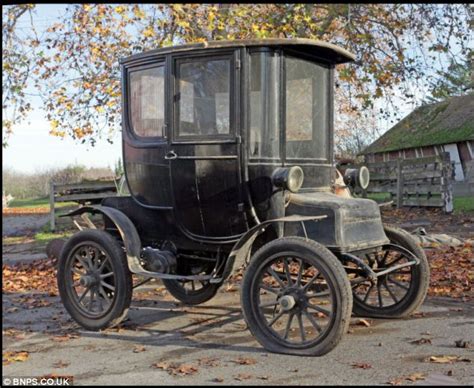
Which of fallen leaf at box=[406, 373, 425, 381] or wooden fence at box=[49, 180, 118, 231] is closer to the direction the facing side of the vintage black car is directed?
the fallen leaf

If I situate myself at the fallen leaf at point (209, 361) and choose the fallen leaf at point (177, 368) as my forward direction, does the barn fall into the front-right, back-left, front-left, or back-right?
back-right

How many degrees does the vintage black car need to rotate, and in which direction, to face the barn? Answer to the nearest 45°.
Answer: approximately 135° to its left

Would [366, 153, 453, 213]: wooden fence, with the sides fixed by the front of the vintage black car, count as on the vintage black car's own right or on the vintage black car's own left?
on the vintage black car's own left

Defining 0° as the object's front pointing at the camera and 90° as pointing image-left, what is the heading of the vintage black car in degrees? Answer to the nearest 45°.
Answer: approximately 315°

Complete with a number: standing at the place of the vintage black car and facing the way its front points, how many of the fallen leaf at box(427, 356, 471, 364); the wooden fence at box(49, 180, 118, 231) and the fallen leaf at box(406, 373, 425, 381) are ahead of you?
2

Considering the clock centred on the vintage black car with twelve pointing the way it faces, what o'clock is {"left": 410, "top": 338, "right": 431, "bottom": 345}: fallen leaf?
The fallen leaf is roughly at 11 o'clock from the vintage black car.

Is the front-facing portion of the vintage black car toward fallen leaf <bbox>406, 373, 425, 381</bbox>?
yes
